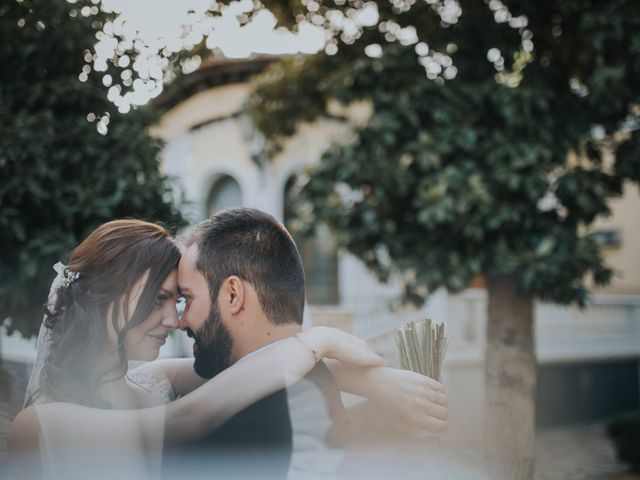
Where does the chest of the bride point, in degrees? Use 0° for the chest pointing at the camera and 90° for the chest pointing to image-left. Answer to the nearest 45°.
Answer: approximately 270°
